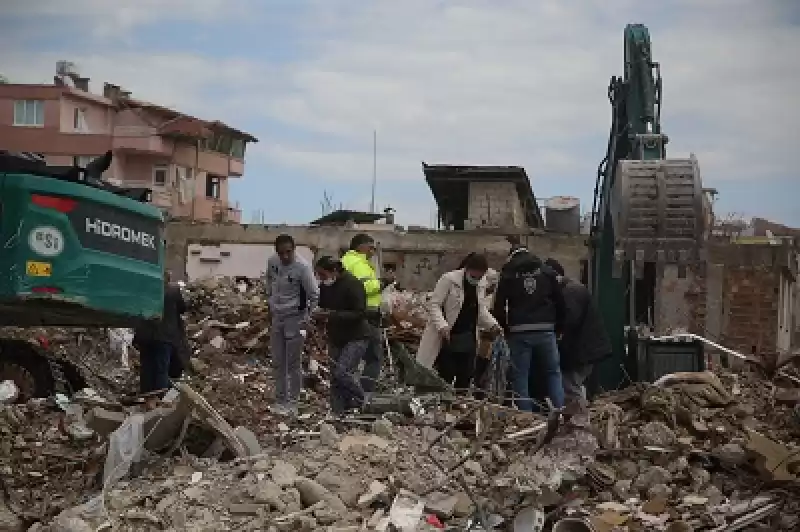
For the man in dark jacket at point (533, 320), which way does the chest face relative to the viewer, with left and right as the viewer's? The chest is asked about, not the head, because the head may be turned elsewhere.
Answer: facing away from the viewer

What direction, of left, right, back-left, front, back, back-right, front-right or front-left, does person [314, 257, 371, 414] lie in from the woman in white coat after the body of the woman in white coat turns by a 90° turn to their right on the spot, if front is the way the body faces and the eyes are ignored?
front-right

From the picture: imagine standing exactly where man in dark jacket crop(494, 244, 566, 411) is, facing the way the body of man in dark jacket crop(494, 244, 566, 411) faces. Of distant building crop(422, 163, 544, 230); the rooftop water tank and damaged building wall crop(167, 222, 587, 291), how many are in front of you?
3

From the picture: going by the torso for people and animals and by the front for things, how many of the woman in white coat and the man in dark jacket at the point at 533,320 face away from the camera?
1

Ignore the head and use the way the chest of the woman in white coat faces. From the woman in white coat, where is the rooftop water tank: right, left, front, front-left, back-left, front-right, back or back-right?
back-left

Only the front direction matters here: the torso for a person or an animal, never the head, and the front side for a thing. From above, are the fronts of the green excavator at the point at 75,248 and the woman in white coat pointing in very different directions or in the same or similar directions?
very different directions

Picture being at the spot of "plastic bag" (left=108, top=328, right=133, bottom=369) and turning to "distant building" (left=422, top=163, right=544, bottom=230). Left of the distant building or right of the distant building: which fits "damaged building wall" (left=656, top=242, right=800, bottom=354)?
right

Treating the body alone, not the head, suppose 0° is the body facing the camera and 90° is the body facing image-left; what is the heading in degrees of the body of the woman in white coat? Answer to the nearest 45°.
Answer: approximately 315°

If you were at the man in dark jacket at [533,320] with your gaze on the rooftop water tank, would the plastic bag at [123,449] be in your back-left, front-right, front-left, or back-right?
back-left

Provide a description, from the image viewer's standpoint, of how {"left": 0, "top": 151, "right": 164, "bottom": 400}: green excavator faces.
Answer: facing away from the viewer and to the left of the viewer
